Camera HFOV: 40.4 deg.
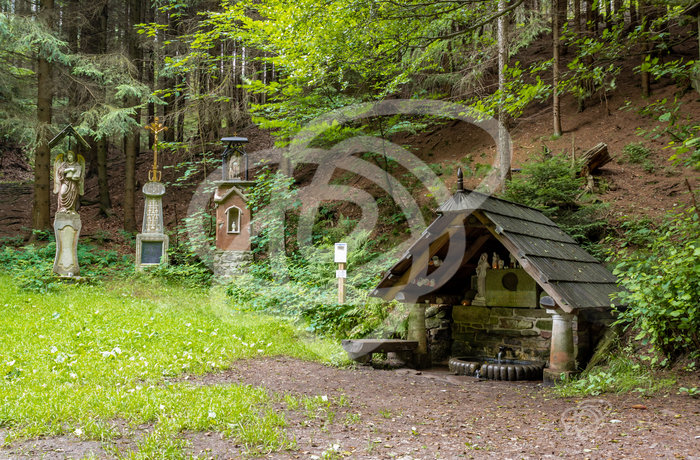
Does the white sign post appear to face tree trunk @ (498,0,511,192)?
no

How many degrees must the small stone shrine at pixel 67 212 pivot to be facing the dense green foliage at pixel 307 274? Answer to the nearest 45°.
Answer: approximately 45° to its left

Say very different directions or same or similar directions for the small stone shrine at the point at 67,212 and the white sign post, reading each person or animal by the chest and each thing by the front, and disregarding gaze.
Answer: same or similar directions

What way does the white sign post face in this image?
toward the camera

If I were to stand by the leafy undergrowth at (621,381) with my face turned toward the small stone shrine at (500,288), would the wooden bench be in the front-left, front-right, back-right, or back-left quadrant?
front-left

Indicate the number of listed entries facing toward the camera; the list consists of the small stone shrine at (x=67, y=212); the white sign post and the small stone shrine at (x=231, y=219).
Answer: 3

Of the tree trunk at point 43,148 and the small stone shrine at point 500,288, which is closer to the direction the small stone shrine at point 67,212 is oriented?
the small stone shrine

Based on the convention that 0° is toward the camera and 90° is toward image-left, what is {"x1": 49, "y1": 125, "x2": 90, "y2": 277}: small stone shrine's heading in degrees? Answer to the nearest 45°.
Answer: approximately 0°

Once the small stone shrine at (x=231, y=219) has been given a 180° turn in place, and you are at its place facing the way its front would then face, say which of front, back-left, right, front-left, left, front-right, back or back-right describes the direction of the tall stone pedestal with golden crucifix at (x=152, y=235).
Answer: left

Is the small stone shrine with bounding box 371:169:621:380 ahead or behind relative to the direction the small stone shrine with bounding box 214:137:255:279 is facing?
ahead

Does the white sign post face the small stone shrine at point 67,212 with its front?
no

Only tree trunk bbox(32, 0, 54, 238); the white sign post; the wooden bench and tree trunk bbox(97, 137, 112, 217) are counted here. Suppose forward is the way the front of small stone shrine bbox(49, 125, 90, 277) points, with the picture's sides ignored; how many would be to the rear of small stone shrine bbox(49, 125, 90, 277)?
2

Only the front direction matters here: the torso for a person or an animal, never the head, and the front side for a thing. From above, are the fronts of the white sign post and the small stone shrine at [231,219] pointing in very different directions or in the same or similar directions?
same or similar directions

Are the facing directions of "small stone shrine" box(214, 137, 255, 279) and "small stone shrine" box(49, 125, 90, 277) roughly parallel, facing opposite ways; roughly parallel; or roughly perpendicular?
roughly parallel

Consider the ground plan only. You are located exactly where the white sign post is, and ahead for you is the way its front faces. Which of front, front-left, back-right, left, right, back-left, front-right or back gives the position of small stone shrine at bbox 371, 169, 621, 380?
front-left

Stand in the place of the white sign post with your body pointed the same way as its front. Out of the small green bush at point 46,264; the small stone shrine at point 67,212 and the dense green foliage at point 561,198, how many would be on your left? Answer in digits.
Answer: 1

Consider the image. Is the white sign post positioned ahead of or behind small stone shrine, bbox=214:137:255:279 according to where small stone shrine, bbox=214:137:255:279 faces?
ahead
